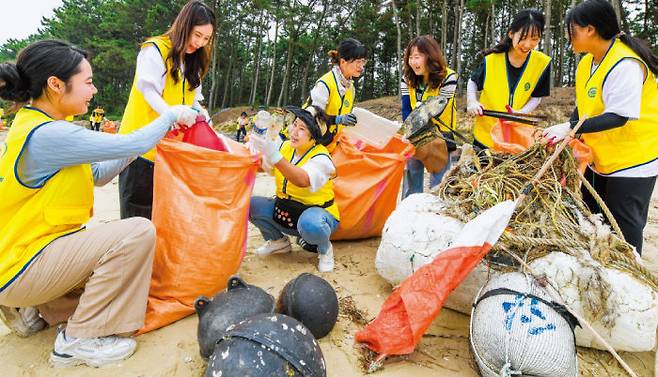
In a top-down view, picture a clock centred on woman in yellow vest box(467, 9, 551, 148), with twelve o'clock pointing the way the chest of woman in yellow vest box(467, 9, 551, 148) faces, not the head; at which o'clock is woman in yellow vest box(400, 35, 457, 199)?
woman in yellow vest box(400, 35, 457, 199) is roughly at 3 o'clock from woman in yellow vest box(467, 9, 551, 148).

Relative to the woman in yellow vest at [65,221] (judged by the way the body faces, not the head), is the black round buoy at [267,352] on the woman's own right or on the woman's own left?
on the woman's own right

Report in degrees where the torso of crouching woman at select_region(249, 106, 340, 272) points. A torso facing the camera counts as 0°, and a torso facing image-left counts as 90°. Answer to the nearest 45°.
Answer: approximately 45°

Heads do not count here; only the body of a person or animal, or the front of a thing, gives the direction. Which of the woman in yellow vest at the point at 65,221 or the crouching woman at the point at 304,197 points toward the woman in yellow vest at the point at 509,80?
the woman in yellow vest at the point at 65,221

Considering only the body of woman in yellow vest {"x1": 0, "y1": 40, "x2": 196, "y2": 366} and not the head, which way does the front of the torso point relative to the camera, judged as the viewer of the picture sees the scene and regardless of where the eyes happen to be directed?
to the viewer's right

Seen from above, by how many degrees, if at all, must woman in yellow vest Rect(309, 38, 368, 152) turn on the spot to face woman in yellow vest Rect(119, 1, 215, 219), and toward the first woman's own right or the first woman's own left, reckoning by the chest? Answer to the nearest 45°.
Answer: approximately 90° to the first woman's own right

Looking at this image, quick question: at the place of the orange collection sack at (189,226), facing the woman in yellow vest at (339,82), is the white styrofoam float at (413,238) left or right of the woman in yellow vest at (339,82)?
right

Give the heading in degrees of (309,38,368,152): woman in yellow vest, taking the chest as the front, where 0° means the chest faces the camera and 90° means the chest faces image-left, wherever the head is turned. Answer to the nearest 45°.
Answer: approximately 315°
